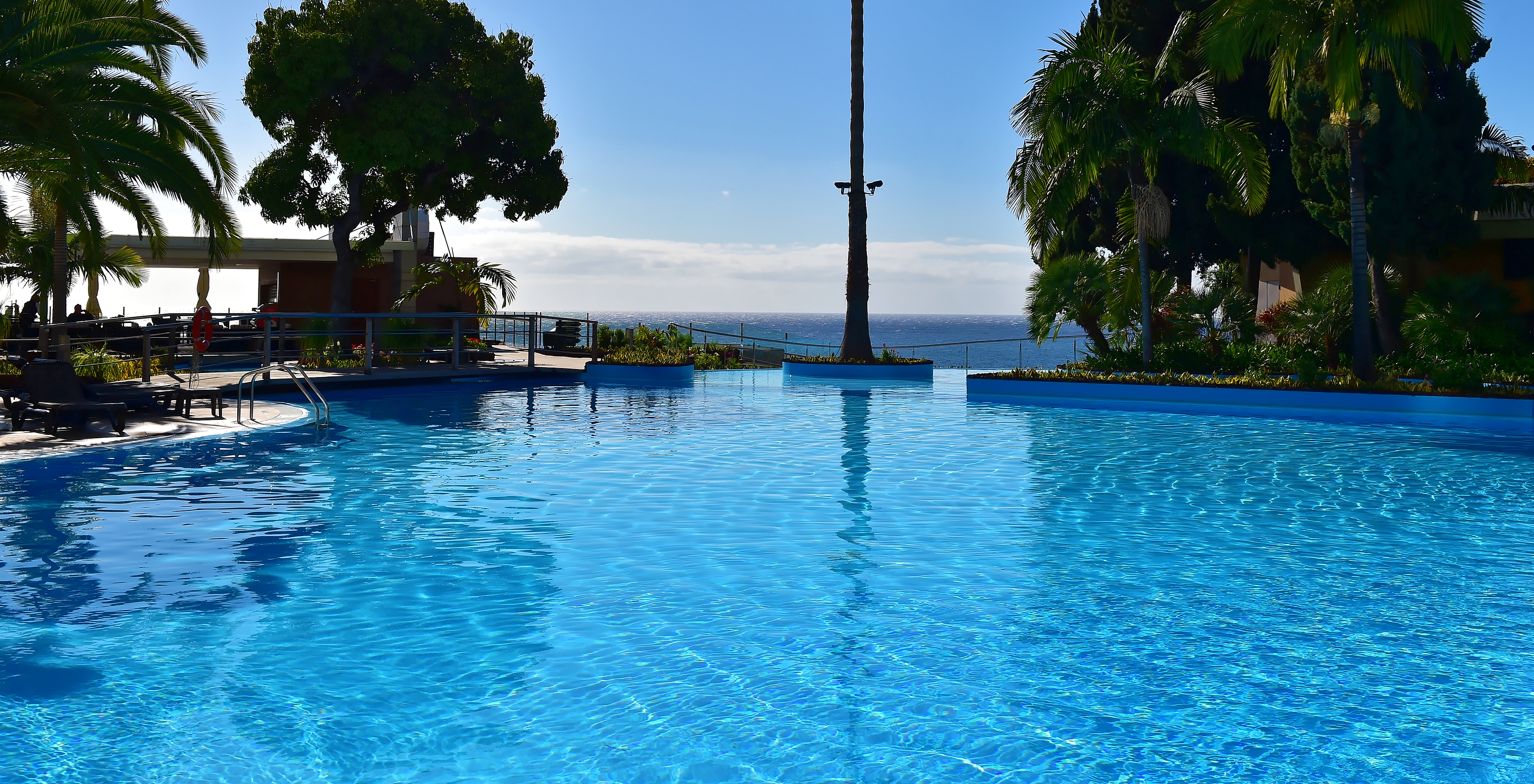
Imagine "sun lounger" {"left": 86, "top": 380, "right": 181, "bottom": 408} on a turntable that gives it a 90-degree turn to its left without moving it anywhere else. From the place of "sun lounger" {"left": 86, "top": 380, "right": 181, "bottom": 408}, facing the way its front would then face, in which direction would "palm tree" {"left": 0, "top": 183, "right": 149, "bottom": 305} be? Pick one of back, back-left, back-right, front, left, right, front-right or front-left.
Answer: front

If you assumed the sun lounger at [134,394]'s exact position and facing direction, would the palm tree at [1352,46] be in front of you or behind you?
in front

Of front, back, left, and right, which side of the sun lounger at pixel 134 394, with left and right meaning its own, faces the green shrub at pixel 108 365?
left

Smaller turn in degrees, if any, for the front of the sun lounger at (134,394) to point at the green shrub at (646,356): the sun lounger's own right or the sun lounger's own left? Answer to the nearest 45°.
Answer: approximately 45° to the sun lounger's own left

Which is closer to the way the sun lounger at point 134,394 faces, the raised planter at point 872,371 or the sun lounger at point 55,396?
the raised planter

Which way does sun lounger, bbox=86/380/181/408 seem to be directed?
to the viewer's right

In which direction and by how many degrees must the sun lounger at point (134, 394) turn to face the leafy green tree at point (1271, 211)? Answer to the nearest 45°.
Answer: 0° — it already faces it

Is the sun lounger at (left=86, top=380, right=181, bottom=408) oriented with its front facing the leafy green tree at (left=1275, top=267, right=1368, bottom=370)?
yes

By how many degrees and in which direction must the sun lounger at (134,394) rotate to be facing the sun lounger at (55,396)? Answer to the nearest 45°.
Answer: approximately 135° to its right

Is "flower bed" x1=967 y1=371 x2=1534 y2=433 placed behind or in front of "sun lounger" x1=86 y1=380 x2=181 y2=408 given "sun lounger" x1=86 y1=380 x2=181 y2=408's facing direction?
in front
